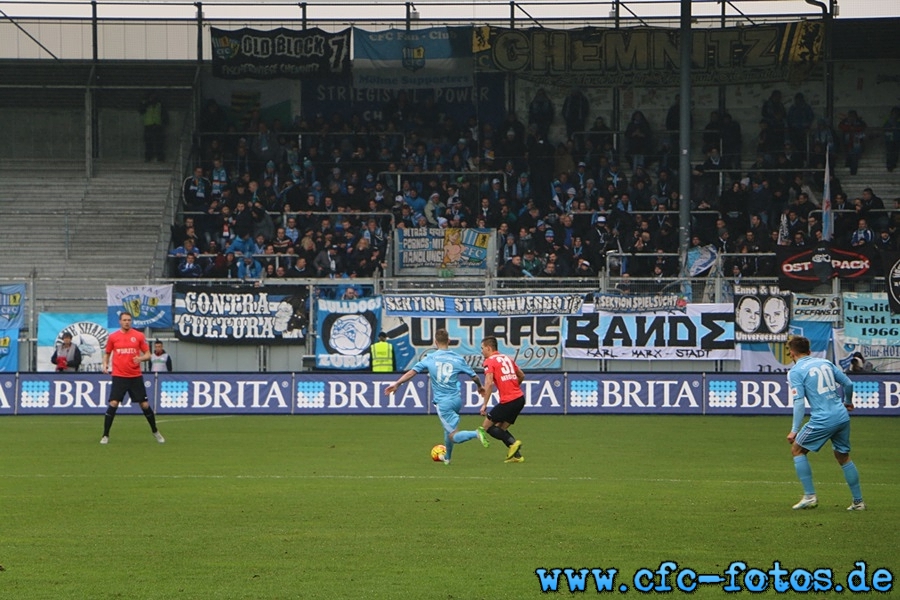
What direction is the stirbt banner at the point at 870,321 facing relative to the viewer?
toward the camera

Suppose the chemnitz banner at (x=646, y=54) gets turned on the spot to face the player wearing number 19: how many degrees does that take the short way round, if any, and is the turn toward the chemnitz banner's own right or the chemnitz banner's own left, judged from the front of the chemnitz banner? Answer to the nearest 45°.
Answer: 0° — it already faces them

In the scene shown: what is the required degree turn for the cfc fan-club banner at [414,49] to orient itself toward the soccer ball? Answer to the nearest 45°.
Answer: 0° — it already faces it

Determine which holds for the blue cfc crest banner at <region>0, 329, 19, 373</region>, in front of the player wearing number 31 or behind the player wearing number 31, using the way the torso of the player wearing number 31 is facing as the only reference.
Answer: in front

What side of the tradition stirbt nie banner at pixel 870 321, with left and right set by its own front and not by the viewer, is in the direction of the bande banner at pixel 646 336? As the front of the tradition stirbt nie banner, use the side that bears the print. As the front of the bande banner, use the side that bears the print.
right

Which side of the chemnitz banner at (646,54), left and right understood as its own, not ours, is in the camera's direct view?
front

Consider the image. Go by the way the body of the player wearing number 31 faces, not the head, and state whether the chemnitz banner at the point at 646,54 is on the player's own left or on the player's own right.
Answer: on the player's own right

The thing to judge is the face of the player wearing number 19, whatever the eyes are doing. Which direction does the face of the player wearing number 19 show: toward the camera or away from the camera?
away from the camera

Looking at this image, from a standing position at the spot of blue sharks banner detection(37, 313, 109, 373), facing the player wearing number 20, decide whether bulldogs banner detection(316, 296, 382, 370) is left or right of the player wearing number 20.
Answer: left

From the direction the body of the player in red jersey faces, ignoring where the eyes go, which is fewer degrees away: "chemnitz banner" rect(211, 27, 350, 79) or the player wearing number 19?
the player wearing number 19

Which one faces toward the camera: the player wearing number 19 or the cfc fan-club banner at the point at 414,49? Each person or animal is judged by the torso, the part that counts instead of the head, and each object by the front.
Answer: the cfc fan-club banner

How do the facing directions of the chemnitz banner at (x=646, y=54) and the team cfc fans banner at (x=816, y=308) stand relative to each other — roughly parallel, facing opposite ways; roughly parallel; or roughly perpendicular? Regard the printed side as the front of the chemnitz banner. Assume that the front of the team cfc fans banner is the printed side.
roughly parallel

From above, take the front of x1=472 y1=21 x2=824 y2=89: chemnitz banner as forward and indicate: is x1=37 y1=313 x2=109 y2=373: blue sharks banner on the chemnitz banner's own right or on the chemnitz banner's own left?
on the chemnitz banner's own right

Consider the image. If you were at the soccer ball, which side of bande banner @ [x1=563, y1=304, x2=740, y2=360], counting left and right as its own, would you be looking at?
front
